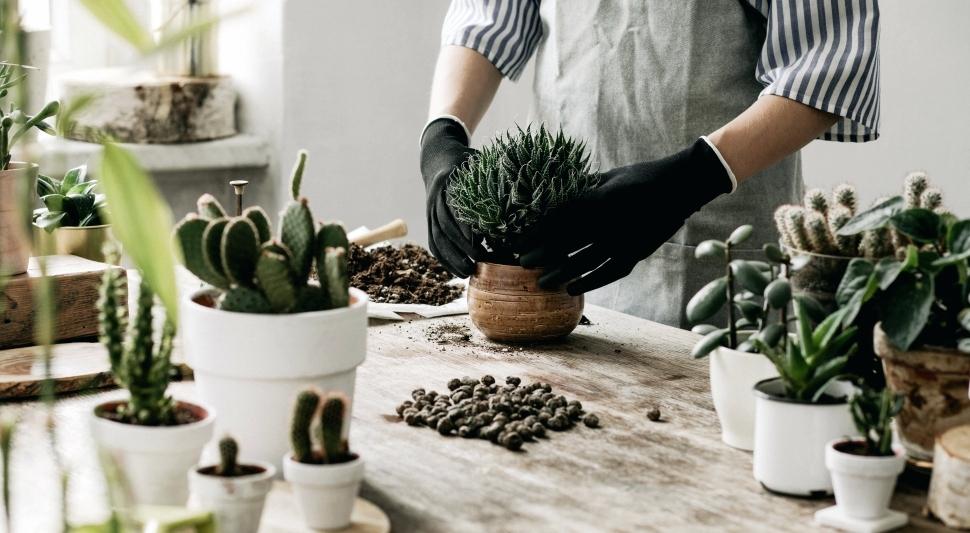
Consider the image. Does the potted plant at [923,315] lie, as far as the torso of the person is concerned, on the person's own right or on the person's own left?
on the person's own left

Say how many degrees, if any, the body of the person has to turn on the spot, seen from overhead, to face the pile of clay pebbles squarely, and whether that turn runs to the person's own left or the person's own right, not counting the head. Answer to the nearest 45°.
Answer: approximately 45° to the person's own left

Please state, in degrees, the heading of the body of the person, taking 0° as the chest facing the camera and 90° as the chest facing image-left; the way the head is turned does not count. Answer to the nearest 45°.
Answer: approximately 45°

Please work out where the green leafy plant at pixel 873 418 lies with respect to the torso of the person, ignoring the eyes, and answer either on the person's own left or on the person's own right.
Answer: on the person's own left

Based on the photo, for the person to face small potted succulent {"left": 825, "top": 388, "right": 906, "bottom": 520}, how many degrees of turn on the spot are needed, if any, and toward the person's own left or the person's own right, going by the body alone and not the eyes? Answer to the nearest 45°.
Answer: approximately 45° to the person's own left

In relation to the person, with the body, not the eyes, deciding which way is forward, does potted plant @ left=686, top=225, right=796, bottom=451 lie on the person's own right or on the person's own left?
on the person's own left
